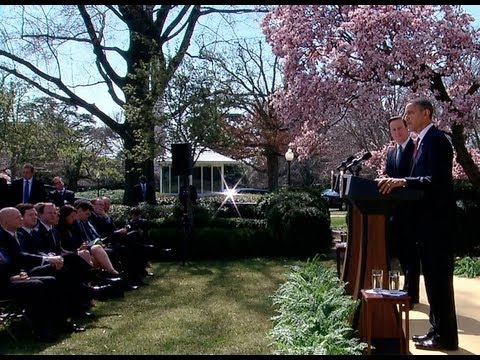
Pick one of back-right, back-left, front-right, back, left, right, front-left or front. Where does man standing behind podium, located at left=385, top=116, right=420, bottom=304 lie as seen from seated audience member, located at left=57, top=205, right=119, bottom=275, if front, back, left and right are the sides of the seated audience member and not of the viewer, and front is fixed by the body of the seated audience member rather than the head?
front-right

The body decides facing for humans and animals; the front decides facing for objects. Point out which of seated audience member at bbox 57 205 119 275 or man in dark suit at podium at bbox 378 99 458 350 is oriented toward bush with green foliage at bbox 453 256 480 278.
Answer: the seated audience member

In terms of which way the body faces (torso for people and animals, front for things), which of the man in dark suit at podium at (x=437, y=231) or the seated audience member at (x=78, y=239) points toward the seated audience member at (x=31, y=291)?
the man in dark suit at podium

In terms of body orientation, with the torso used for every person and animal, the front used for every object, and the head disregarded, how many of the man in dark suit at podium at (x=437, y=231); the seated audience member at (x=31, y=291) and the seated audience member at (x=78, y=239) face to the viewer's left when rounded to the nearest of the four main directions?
1

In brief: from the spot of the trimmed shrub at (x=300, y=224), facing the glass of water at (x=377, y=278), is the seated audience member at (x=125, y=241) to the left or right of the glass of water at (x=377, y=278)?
right

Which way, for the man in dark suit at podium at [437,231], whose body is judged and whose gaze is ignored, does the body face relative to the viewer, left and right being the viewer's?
facing to the left of the viewer

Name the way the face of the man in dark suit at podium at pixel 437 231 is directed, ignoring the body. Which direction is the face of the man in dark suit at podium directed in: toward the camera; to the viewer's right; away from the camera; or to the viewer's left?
to the viewer's left

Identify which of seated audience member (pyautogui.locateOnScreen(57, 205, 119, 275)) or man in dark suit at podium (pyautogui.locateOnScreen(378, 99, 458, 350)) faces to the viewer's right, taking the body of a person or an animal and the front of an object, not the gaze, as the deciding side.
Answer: the seated audience member

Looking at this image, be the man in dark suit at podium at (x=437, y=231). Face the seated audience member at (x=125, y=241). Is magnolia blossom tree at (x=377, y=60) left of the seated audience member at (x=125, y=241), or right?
right

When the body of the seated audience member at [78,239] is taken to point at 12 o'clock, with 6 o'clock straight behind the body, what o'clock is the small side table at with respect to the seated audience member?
The small side table is roughly at 2 o'clock from the seated audience member.

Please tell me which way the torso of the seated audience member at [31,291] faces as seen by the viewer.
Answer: to the viewer's right

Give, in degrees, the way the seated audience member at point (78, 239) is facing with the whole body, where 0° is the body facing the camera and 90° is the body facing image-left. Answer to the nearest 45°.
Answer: approximately 270°
